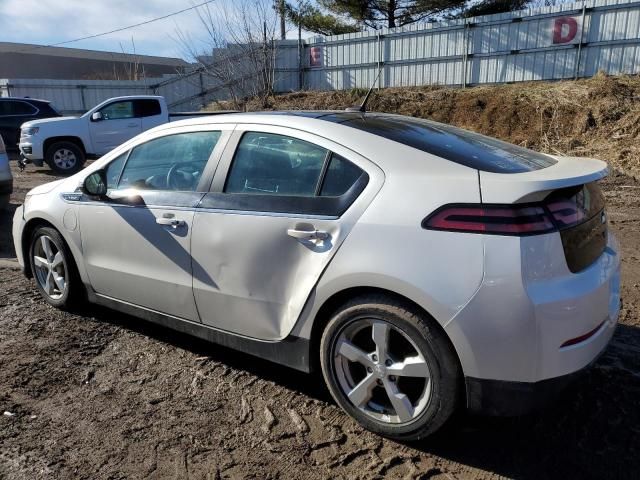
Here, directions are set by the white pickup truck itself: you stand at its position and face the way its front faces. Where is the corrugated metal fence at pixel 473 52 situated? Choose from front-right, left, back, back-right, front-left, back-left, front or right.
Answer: back

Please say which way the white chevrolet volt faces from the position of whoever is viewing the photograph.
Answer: facing away from the viewer and to the left of the viewer

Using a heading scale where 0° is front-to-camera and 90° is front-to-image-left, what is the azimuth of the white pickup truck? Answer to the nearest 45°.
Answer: approximately 90°

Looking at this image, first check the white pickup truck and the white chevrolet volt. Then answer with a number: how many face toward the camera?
0

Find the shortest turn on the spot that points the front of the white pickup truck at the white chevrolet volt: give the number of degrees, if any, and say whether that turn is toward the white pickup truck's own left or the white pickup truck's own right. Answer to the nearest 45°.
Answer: approximately 90° to the white pickup truck's own left

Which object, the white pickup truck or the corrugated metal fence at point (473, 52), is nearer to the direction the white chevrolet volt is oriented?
the white pickup truck

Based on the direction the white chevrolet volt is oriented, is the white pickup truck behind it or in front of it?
in front

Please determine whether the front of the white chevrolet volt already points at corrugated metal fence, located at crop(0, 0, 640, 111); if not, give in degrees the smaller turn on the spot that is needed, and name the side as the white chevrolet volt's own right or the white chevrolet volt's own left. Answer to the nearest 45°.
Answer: approximately 45° to the white chevrolet volt's own right
